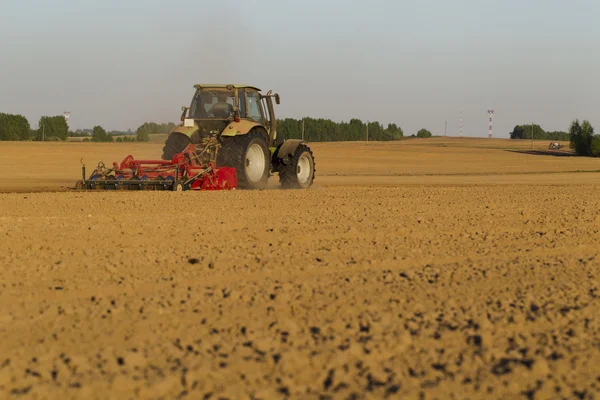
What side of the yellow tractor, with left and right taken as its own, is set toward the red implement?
back

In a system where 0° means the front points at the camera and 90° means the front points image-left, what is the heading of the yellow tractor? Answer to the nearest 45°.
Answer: approximately 225°
